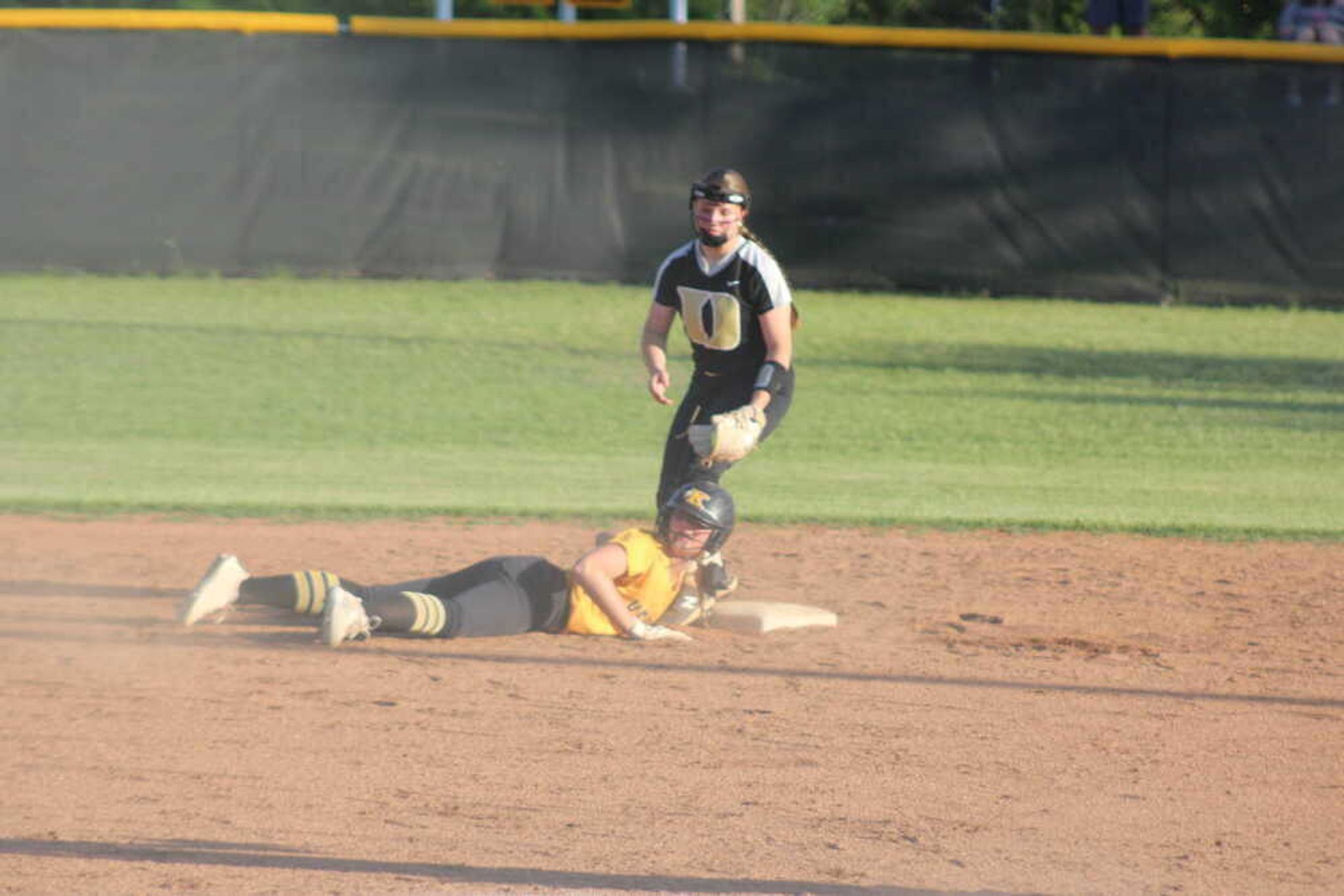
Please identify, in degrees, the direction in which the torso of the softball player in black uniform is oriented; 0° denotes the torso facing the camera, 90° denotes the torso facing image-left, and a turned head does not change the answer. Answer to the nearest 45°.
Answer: approximately 0°

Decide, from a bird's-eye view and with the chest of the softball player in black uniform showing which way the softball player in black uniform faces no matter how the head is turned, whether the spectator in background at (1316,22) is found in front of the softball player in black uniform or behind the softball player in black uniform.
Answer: behind
